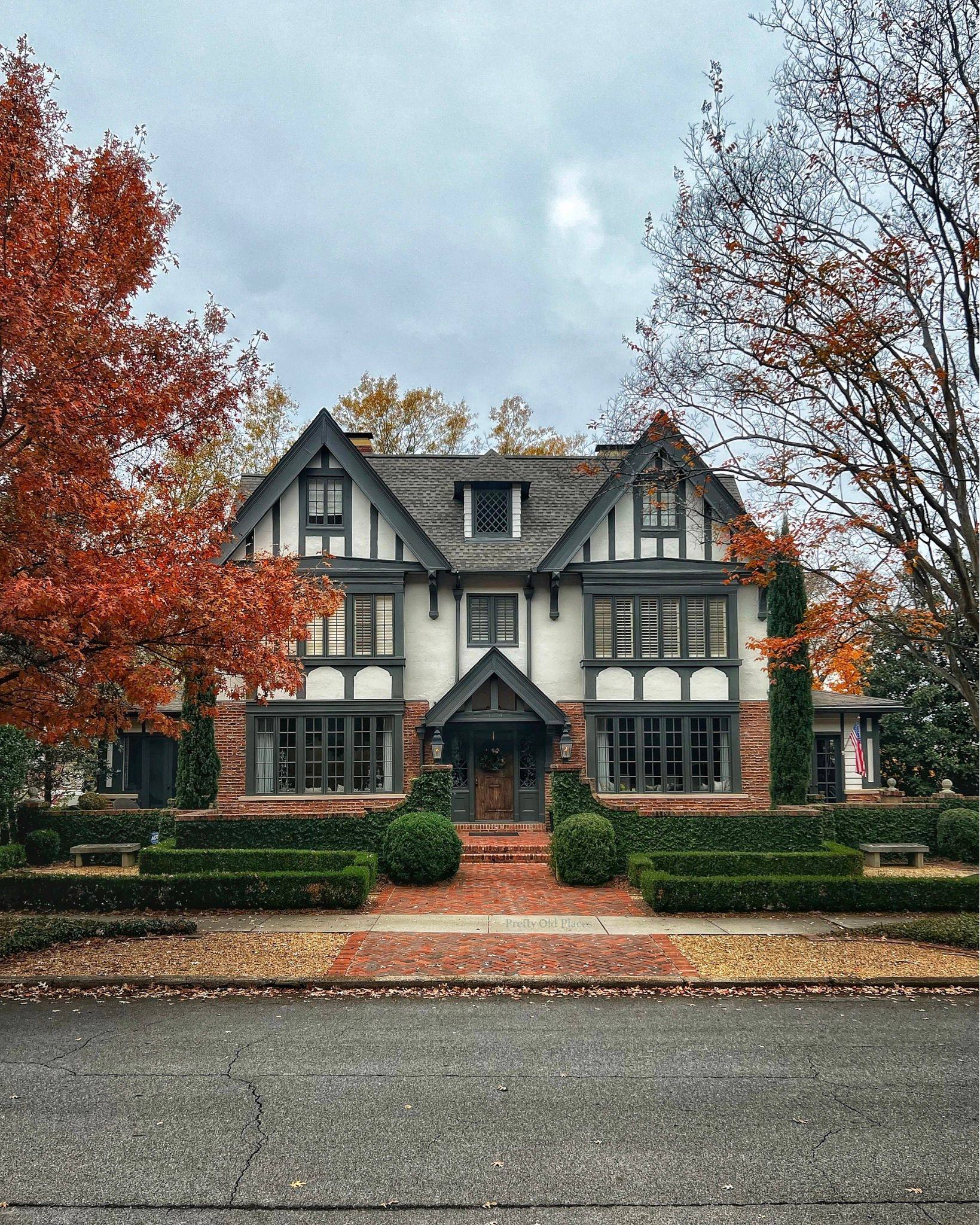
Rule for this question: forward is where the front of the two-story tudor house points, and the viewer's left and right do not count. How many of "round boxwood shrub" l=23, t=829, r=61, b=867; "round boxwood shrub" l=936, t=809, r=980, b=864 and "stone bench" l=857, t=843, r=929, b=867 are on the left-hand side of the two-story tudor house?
2

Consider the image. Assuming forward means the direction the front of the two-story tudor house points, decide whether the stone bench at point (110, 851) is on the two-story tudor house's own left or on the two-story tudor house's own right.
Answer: on the two-story tudor house's own right

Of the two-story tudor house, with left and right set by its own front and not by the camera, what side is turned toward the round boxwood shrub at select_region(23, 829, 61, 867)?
right

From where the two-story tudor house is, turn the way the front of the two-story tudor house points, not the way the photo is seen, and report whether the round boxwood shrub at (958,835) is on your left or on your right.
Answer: on your left

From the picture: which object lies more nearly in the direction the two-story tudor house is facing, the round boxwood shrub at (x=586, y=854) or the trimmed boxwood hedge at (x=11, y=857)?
the round boxwood shrub

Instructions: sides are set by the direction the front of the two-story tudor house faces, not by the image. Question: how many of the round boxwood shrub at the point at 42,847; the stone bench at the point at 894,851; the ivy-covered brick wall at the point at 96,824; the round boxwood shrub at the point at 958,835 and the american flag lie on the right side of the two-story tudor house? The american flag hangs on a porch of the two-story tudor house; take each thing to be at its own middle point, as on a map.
2

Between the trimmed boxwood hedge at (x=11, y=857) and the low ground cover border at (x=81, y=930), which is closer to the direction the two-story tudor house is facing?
the low ground cover border

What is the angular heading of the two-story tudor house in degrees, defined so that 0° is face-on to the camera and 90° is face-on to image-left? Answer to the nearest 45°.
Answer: approximately 0°

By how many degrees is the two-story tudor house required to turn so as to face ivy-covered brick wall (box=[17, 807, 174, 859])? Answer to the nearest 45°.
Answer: approximately 90° to its right

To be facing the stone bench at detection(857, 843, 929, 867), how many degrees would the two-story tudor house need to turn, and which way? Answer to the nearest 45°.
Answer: approximately 90° to its left

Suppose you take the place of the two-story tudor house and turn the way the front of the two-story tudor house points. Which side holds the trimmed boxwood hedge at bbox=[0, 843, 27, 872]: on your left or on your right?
on your right
